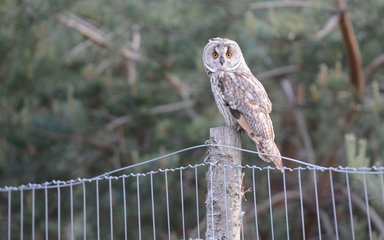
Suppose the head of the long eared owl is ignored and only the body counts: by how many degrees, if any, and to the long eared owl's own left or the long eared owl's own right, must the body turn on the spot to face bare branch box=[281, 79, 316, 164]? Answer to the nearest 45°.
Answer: approximately 90° to the long eared owl's own right

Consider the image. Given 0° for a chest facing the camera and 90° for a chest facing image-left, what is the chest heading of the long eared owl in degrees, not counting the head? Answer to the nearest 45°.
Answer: approximately 90°

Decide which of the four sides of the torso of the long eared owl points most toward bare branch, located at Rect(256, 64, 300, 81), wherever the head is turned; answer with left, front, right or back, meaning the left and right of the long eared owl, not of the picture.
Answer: right

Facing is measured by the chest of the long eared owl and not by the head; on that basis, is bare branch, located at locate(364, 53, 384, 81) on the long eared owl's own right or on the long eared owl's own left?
on the long eared owl's own right
